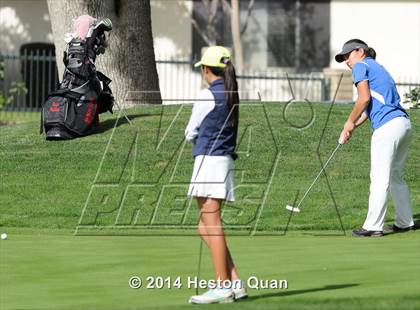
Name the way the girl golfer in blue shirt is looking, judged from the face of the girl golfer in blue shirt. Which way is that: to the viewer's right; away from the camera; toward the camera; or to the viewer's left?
to the viewer's left

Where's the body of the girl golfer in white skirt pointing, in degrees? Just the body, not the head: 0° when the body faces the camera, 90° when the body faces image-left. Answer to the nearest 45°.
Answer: approximately 135°

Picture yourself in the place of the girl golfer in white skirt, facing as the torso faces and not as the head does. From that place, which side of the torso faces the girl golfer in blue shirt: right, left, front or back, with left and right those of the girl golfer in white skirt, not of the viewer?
right

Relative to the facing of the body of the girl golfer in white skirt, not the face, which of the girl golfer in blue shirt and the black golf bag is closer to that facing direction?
the black golf bag
